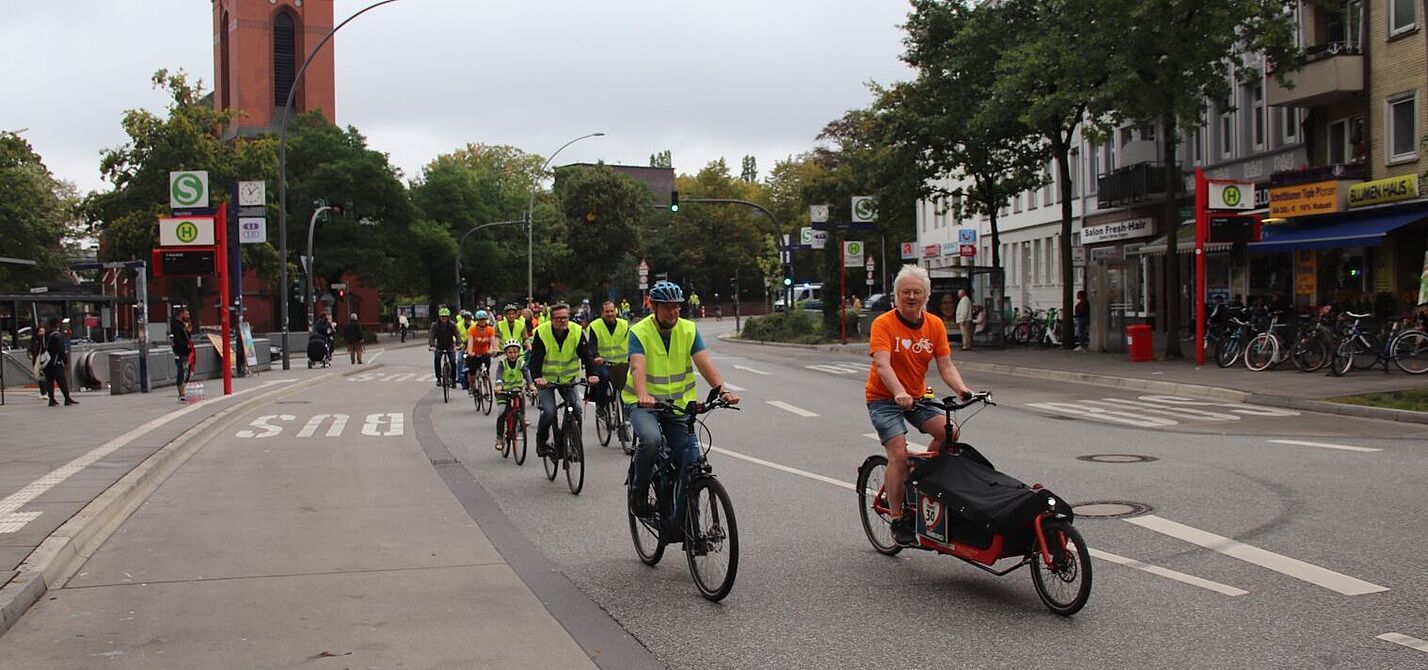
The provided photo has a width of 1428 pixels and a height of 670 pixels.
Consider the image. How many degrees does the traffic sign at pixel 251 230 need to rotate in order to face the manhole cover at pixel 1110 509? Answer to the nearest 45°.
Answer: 0° — it already faces it

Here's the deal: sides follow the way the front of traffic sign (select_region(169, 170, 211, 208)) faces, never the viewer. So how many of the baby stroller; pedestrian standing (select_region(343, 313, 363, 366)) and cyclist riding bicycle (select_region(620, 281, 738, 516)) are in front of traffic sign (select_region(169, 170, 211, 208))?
1

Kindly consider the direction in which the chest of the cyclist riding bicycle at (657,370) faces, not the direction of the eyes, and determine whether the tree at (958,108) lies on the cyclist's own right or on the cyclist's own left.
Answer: on the cyclist's own left

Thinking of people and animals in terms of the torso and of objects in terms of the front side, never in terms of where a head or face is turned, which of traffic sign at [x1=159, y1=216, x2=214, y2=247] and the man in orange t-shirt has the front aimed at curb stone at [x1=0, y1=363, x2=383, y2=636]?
the traffic sign

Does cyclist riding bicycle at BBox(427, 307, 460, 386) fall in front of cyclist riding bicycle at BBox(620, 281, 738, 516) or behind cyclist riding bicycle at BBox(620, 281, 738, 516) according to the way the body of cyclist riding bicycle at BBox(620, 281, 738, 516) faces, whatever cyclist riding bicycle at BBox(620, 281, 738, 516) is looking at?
behind

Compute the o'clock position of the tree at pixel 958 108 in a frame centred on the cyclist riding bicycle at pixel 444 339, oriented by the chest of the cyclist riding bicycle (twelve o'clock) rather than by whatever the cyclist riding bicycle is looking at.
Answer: The tree is roughly at 8 o'clock from the cyclist riding bicycle.
